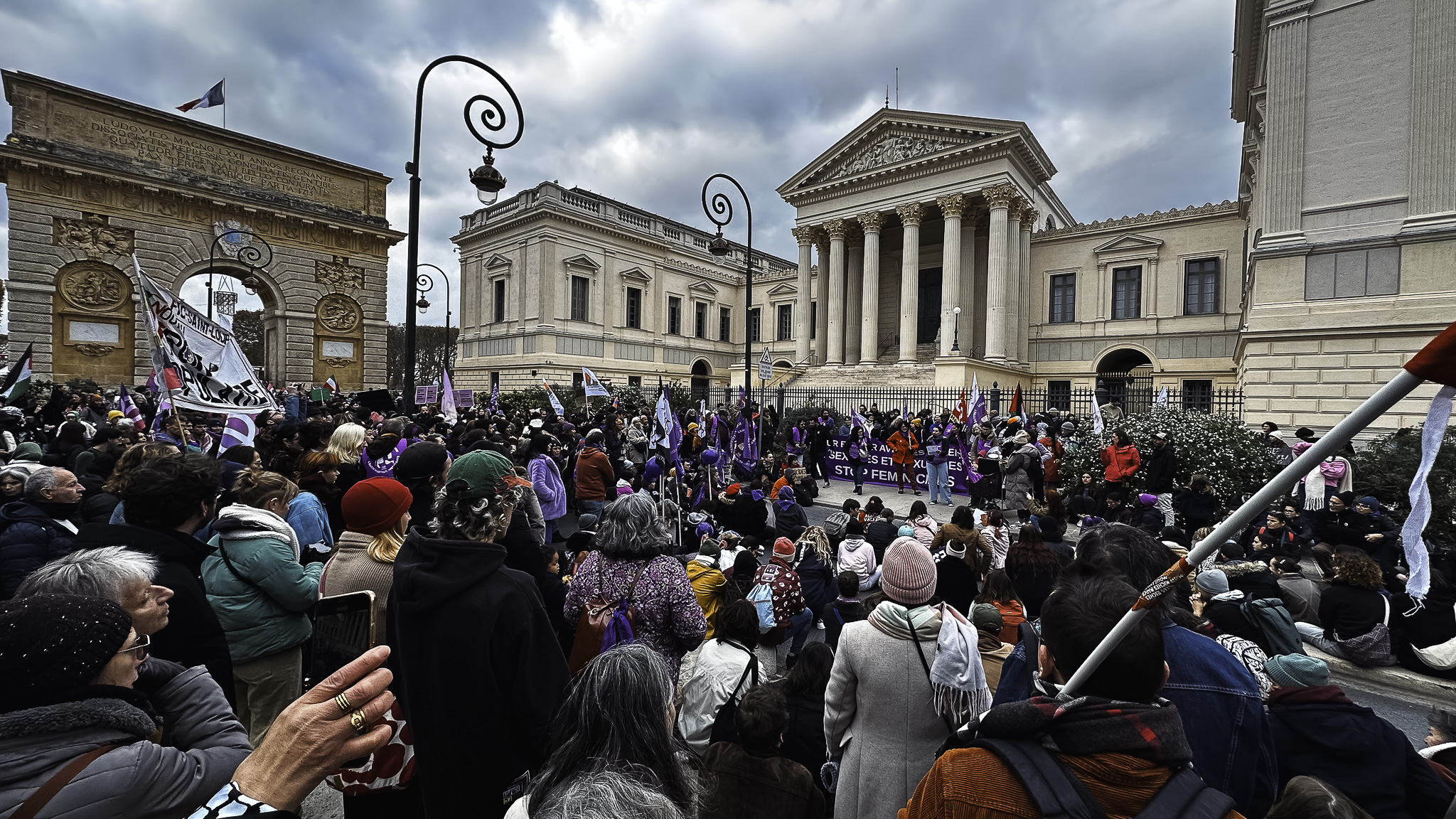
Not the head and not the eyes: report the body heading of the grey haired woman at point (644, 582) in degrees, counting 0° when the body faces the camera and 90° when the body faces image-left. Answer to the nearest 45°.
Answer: approximately 180°

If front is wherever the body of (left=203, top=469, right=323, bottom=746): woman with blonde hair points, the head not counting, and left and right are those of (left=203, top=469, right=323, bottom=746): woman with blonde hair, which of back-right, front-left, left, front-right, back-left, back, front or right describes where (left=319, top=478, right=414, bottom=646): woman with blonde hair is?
right

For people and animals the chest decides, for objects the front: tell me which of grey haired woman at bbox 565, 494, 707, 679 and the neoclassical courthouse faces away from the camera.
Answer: the grey haired woman

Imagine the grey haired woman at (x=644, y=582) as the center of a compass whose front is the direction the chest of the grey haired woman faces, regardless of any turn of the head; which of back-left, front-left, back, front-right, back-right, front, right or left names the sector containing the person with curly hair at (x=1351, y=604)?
right

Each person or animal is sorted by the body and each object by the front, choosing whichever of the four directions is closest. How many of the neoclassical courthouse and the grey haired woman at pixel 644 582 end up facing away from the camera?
1

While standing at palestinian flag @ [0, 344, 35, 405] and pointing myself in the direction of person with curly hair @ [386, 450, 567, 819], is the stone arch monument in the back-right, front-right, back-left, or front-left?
back-left

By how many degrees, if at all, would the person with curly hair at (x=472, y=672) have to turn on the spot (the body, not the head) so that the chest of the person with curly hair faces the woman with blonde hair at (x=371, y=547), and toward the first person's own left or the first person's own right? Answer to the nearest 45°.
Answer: approximately 90° to the first person's own left

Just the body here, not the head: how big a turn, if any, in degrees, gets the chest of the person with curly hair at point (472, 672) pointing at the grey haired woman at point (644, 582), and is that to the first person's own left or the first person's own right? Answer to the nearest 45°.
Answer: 0° — they already face them

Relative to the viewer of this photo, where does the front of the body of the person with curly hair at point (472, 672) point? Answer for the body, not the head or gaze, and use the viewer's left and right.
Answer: facing away from the viewer and to the right of the viewer

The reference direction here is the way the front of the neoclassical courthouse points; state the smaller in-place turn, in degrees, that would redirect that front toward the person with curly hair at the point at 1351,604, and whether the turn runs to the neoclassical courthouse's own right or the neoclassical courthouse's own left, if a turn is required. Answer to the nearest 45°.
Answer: approximately 45° to the neoclassical courthouse's own left

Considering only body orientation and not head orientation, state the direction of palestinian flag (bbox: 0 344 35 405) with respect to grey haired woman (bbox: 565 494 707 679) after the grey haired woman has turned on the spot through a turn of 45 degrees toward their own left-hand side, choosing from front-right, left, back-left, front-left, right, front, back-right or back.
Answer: front

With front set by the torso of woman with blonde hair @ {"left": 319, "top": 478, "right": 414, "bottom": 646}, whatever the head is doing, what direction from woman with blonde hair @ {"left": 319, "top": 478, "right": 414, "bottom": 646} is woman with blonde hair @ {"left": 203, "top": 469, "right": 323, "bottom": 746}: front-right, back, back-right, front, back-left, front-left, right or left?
left

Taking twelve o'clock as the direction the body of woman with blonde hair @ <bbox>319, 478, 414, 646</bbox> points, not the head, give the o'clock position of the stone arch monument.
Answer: The stone arch monument is roughly at 10 o'clock from the woman with blonde hair.

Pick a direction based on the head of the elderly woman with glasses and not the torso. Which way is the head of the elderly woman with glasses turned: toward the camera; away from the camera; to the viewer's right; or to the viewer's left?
to the viewer's right

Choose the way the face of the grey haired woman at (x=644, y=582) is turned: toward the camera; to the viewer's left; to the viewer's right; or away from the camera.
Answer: away from the camera

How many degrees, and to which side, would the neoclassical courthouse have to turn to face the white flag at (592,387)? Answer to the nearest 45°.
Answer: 0° — it already faces it
